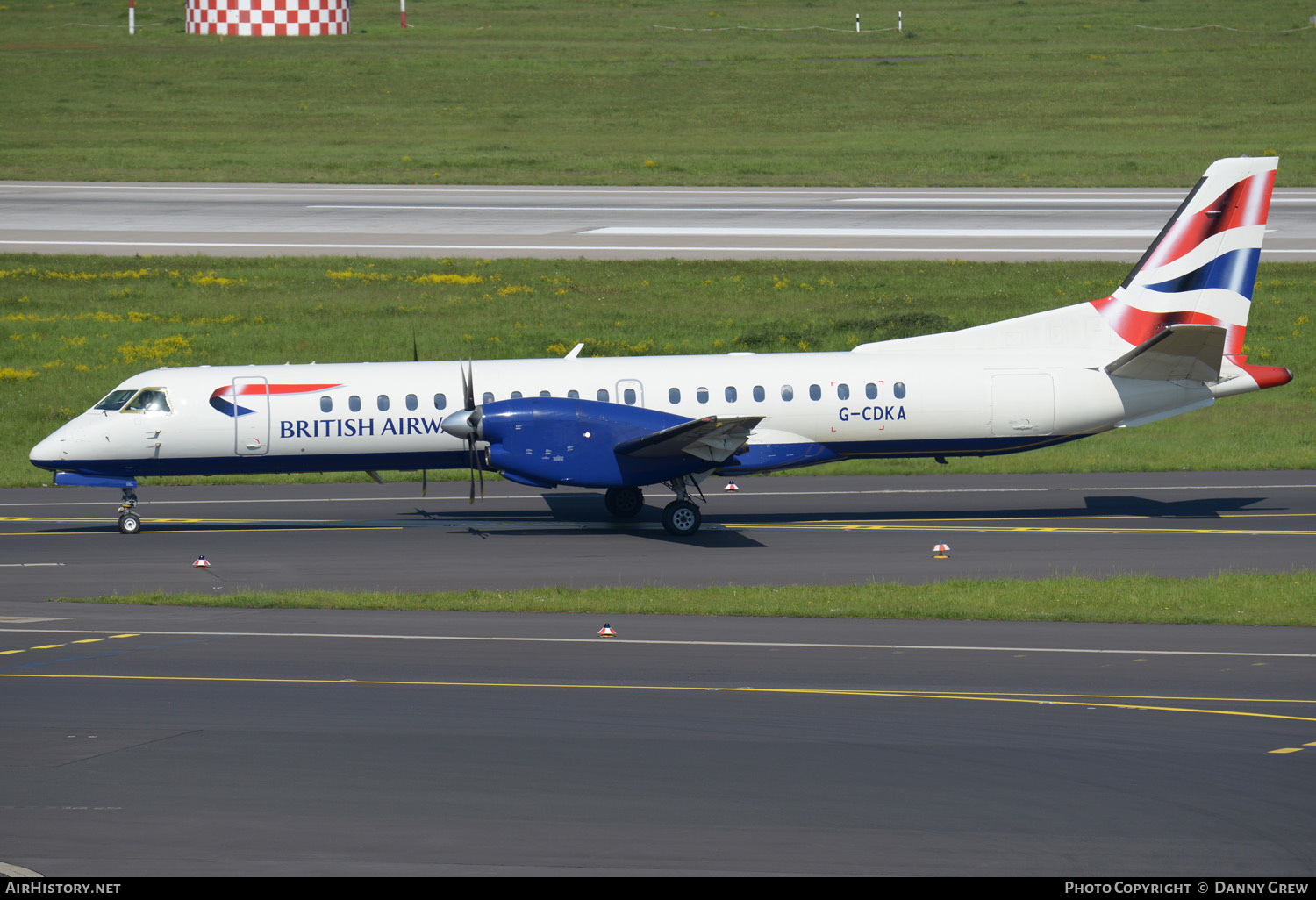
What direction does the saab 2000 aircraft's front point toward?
to the viewer's left
